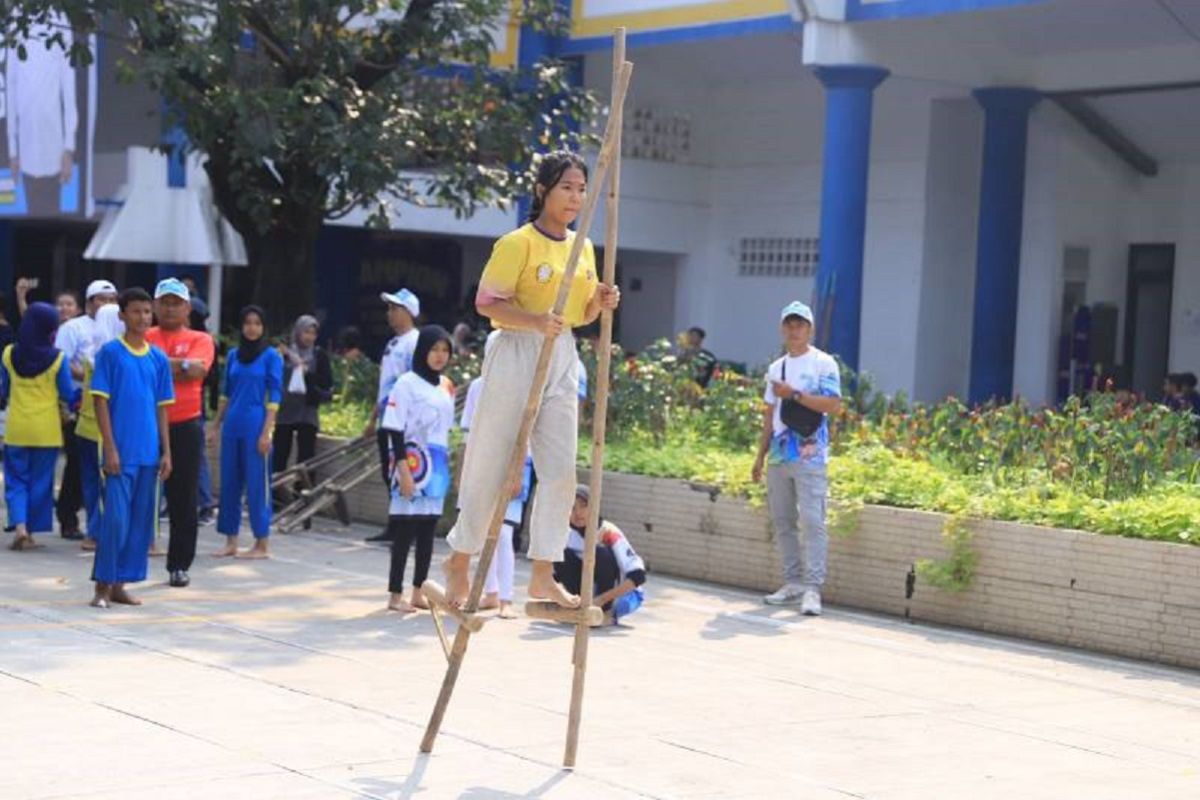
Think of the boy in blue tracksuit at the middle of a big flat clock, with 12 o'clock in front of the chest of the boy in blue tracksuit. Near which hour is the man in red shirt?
The man in red shirt is roughly at 8 o'clock from the boy in blue tracksuit.

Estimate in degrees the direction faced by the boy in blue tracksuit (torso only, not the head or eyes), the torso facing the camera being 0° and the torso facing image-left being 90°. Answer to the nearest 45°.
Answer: approximately 315°

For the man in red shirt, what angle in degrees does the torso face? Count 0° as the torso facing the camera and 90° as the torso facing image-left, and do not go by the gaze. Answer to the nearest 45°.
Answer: approximately 0°

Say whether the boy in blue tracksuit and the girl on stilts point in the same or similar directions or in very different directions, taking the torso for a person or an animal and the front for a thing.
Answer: same or similar directions

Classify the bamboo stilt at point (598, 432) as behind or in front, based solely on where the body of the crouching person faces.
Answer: in front

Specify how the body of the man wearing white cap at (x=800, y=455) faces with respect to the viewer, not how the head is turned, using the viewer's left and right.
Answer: facing the viewer and to the left of the viewer

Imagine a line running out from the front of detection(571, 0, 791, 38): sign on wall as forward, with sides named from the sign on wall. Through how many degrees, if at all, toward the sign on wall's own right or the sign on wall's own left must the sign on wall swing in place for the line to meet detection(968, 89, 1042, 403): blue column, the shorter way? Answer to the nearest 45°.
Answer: approximately 135° to the sign on wall's own left

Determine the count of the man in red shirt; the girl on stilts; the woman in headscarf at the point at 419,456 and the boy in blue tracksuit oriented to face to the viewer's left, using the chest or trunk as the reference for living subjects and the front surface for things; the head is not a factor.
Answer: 0

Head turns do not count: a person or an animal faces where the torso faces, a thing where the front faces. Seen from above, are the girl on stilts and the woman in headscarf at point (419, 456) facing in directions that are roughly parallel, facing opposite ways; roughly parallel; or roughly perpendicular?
roughly parallel
